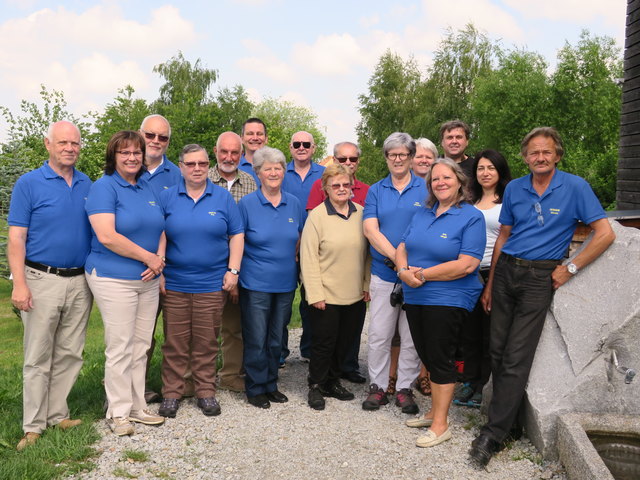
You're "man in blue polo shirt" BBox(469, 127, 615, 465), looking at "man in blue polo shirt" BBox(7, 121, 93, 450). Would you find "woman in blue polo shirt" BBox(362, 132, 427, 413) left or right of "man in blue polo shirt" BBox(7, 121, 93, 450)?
right

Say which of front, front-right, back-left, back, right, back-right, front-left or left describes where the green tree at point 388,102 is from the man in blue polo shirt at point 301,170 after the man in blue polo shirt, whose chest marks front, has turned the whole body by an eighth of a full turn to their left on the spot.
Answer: back-left

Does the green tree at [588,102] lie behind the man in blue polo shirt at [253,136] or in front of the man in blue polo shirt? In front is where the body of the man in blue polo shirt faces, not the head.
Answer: behind

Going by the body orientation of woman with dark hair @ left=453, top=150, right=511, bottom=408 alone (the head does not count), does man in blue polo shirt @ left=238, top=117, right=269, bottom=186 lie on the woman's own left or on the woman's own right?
on the woman's own right

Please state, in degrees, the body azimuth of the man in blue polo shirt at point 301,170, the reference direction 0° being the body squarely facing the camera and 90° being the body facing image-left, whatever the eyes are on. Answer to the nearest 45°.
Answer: approximately 0°

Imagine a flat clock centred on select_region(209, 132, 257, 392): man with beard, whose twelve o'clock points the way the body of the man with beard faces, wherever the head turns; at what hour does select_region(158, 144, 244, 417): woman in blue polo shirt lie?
The woman in blue polo shirt is roughly at 1 o'clock from the man with beard.
